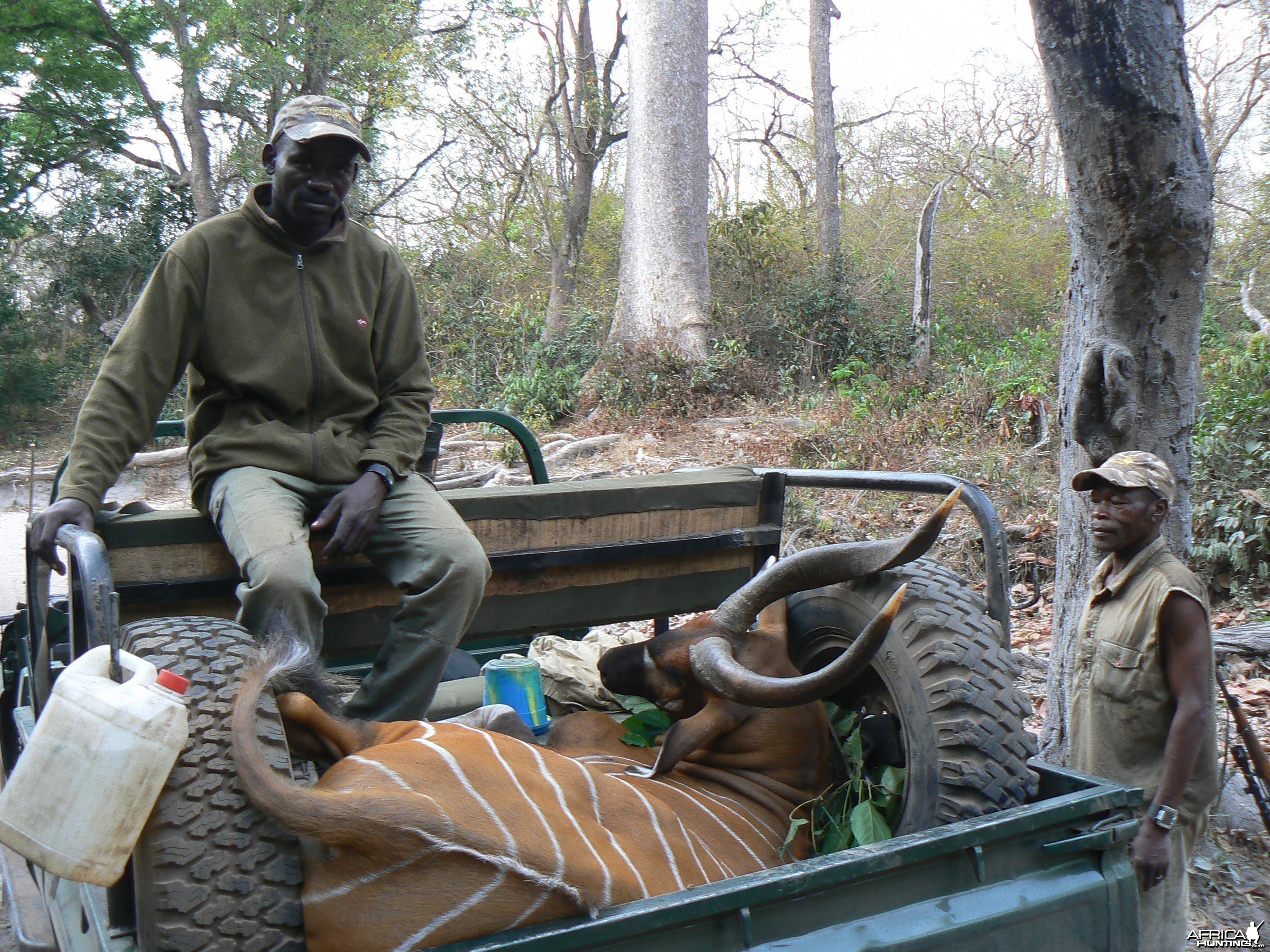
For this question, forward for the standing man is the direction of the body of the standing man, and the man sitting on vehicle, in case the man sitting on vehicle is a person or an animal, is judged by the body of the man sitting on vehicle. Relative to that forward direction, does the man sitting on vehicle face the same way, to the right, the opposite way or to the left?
to the left

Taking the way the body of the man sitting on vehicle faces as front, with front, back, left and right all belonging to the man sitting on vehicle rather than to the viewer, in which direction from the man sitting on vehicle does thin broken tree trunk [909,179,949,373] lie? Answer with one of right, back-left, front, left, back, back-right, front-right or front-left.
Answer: back-left

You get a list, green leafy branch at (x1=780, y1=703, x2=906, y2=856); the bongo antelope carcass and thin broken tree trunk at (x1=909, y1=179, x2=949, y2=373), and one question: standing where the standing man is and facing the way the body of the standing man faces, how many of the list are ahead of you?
2

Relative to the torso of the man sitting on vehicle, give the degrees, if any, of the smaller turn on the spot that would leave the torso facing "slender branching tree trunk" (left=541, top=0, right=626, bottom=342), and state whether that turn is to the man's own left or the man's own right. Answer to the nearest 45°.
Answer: approximately 180°

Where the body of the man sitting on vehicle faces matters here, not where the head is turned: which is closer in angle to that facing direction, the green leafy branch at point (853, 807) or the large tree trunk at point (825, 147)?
the green leafy branch

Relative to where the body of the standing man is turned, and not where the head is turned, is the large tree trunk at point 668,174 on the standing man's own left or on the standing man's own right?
on the standing man's own right

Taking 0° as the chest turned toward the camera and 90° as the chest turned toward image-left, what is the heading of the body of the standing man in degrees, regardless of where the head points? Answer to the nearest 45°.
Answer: approximately 45°

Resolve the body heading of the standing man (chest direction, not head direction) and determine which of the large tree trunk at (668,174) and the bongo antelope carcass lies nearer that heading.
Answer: the bongo antelope carcass

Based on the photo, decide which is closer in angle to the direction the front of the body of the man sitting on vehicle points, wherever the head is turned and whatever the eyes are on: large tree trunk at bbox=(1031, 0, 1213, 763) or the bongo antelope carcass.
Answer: the bongo antelope carcass

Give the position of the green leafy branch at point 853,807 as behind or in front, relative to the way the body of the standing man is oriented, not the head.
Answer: in front

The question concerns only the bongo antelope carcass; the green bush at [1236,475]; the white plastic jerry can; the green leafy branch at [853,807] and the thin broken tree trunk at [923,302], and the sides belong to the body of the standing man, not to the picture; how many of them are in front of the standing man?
3
